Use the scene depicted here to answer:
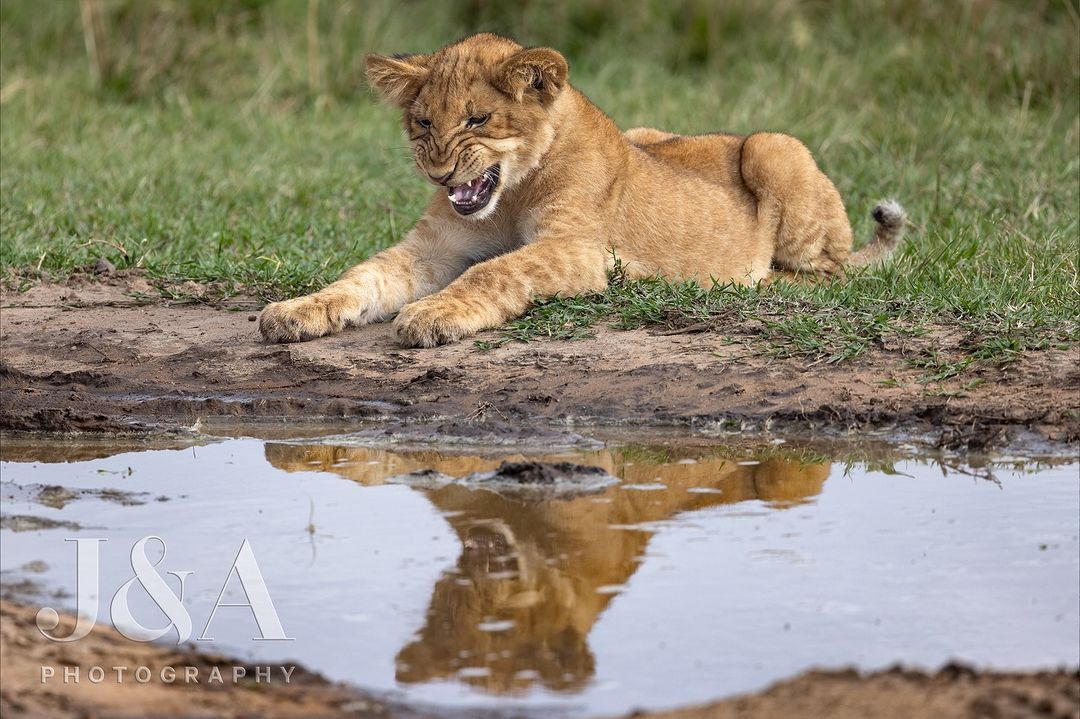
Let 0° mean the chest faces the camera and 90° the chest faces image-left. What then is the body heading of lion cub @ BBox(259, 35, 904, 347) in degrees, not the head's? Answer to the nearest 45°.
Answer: approximately 45°
